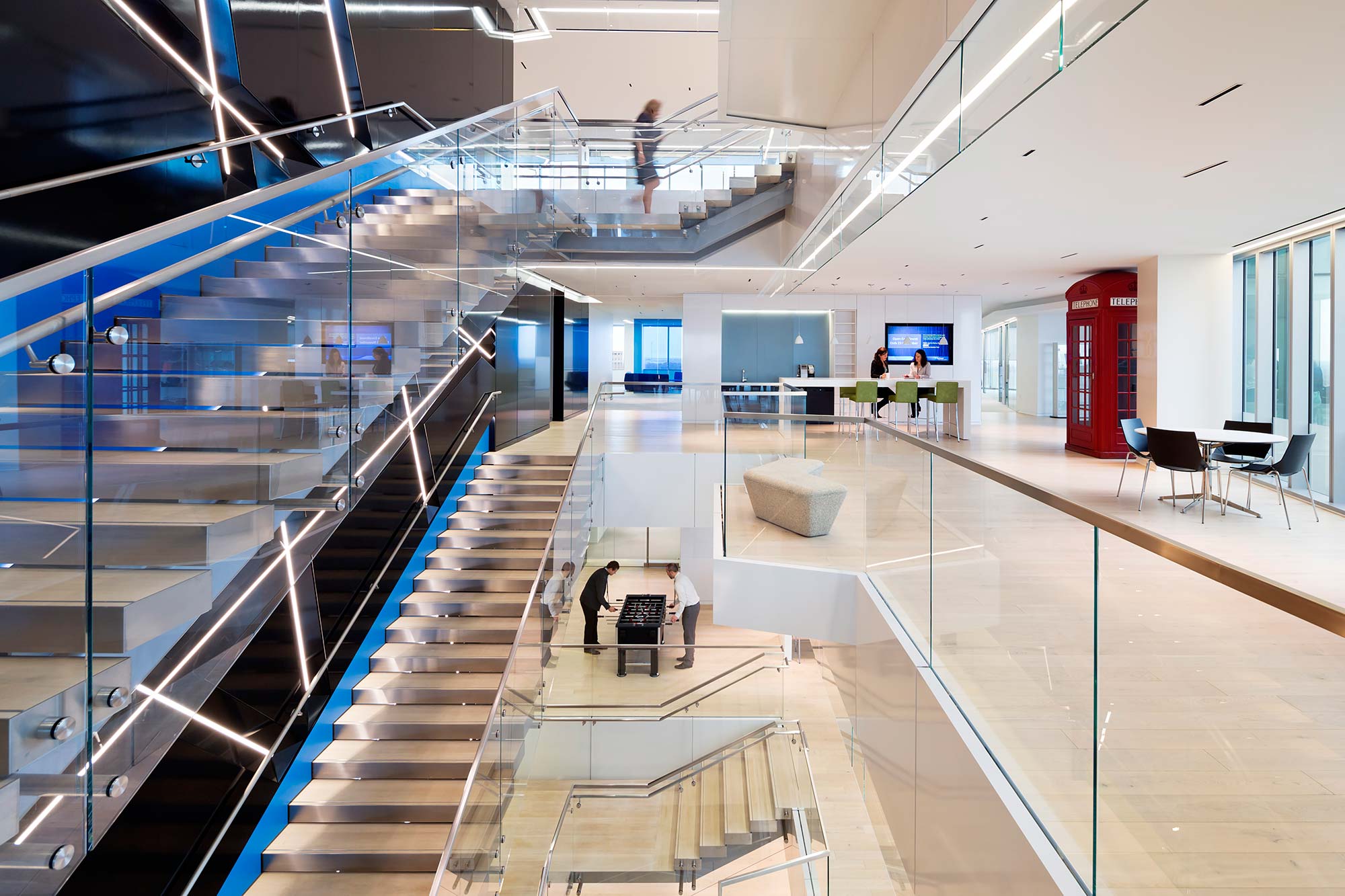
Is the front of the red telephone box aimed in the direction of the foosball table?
yes

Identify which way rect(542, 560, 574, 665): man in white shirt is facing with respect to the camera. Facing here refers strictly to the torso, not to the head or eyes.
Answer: to the viewer's right

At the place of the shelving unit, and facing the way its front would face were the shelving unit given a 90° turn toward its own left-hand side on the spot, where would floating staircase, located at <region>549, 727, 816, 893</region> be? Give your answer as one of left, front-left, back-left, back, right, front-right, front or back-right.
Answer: right

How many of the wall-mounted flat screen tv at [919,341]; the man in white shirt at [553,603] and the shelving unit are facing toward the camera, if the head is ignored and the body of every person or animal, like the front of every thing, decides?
2

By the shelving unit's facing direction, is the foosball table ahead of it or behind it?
ahead
